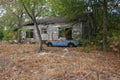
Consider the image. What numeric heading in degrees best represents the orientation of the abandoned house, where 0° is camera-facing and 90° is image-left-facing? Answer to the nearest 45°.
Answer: approximately 0°

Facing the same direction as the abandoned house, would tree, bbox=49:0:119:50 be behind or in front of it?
in front
